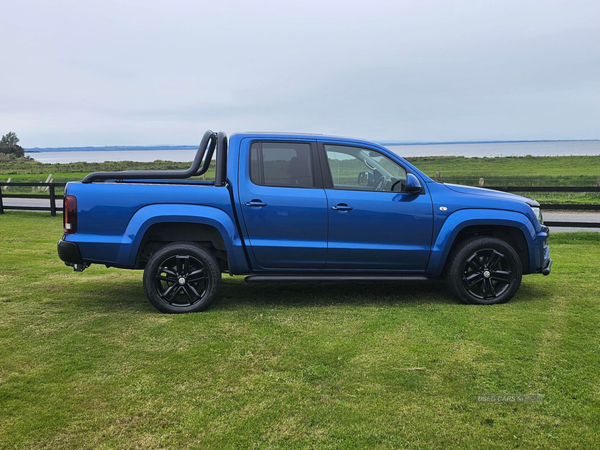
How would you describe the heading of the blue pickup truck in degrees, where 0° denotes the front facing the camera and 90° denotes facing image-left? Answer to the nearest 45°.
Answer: approximately 270°
